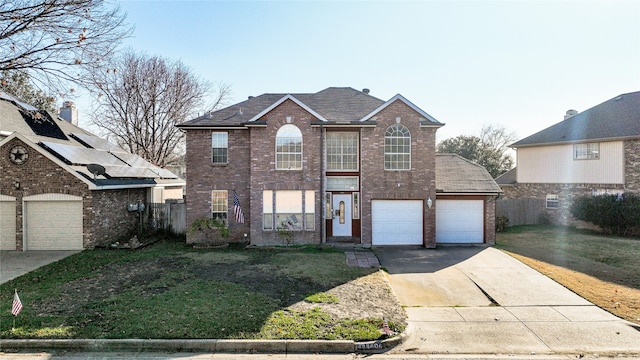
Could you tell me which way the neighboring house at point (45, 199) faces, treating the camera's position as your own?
facing the viewer and to the left of the viewer

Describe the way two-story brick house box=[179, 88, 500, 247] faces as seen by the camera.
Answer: facing the viewer

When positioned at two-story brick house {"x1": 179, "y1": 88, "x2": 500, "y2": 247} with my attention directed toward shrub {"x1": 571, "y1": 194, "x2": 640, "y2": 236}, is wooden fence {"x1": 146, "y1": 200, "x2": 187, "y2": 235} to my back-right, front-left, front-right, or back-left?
back-left

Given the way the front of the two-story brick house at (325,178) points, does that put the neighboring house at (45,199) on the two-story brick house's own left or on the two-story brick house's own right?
on the two-story brick house's own right

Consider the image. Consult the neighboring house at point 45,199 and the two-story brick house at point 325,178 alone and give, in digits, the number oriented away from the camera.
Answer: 0

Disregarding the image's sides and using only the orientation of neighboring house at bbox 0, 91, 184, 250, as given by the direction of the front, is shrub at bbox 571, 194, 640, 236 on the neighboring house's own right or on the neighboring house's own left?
on the neighboring house's own left

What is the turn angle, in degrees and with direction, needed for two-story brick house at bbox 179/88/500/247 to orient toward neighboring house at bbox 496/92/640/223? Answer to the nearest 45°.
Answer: approximately 135° to its left

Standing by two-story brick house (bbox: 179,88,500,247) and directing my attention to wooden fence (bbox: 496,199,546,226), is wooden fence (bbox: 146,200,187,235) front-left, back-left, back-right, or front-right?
back-left
